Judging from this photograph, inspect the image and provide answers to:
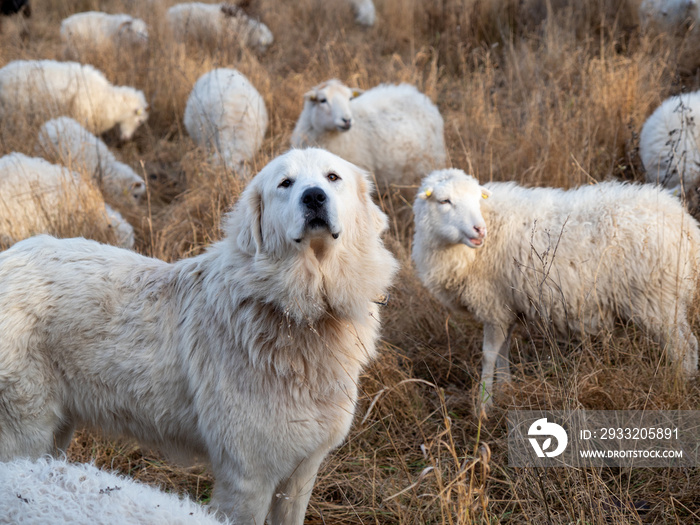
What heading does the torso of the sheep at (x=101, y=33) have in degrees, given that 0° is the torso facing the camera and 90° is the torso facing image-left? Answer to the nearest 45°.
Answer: approximately 270°

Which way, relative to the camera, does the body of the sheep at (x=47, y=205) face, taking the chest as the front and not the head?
to the viewer's right

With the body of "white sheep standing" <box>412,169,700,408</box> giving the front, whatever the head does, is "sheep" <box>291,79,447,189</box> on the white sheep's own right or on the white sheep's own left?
on the white sheep's own right

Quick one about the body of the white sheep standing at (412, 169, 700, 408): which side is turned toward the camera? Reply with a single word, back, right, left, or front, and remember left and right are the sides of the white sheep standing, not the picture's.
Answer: left

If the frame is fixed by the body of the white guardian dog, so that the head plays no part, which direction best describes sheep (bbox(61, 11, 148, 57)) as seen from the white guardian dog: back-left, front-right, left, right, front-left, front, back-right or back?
back-left

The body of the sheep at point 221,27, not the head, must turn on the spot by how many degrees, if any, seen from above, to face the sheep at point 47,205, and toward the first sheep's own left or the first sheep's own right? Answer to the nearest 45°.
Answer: approximately 90° to the first sheep's own right

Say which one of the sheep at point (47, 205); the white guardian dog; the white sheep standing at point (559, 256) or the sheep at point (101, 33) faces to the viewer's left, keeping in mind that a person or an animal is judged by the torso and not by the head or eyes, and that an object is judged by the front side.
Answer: the white sheep standing

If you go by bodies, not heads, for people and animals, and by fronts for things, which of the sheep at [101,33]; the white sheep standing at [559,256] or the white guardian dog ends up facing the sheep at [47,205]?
the white sheep standing

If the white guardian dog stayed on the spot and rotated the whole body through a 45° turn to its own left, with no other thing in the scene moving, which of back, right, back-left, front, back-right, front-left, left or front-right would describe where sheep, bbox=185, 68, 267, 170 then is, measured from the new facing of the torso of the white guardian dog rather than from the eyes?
left

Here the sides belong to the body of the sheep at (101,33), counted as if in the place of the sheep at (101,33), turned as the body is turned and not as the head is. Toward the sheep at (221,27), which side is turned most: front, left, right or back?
front

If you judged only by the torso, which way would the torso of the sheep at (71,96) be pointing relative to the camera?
to the viewer's right

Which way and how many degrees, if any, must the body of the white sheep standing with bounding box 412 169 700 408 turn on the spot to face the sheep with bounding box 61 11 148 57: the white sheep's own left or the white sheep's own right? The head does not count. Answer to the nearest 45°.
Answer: approximately 45° to the white sheep's own right

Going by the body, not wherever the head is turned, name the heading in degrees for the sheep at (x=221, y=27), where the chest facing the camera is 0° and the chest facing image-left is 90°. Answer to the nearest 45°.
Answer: approximately 270°

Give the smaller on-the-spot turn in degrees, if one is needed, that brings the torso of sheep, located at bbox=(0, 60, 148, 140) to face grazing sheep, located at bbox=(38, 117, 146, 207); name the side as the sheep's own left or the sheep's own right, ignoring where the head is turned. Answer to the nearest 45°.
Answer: approximately 90° to the sheep's own right
